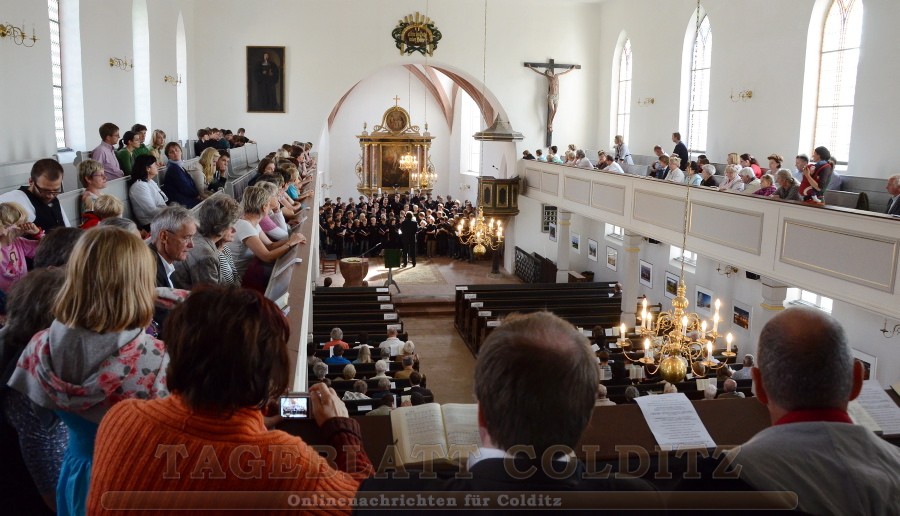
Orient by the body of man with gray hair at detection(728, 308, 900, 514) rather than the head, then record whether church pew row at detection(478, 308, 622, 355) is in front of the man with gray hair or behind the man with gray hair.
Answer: in front

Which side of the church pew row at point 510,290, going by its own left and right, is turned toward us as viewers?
back

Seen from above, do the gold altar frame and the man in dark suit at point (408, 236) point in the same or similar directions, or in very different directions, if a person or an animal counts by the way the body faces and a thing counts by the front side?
very different directions

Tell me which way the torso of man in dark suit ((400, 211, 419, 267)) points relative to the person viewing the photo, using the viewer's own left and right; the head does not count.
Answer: facing away from the viewer

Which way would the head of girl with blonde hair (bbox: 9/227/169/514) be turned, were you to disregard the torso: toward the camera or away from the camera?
away from the camera

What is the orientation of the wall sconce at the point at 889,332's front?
to the viewer's left

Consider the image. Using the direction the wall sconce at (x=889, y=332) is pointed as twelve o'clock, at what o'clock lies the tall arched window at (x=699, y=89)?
The tall arched window is roughly at 2 o'clock from the wall sconce.

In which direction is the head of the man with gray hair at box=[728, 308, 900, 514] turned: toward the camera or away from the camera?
away from the camera

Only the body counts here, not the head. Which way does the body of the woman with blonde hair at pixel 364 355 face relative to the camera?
away from the camera

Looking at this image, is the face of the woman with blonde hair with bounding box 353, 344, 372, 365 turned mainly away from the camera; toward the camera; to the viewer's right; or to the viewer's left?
away from the camera

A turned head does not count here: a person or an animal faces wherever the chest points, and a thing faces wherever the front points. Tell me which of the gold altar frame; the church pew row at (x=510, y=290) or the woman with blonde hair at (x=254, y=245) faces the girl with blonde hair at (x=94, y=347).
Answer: the gold altar frame

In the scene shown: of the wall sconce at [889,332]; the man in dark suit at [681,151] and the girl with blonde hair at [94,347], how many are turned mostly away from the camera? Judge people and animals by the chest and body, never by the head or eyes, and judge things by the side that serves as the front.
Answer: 1

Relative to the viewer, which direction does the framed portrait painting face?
toward the camera

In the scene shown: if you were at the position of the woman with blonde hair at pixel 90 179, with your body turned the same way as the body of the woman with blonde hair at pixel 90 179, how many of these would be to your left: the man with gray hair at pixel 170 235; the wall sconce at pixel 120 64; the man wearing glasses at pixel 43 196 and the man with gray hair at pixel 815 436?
1

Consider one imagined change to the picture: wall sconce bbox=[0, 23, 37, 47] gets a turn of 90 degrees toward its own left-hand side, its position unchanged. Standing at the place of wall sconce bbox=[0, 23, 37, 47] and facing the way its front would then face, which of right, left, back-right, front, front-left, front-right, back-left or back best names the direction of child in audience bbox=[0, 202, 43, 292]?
back

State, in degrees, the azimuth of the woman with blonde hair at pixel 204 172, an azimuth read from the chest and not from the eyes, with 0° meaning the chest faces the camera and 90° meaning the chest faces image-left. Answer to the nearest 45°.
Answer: approximately 270°

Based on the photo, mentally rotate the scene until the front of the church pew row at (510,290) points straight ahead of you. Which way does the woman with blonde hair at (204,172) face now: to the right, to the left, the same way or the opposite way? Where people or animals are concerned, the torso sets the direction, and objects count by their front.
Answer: to the right

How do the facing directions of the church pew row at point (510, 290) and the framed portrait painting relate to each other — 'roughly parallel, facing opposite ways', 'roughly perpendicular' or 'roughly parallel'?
roughly parallel, facing opposite ways

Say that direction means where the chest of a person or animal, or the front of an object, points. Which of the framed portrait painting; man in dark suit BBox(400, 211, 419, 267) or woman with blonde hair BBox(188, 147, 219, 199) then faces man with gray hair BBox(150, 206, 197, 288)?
the framed portrait painting

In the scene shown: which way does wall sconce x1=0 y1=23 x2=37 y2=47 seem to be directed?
to the viewer's right

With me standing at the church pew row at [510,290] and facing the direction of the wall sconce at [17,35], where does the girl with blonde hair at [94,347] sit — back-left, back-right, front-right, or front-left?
front-left

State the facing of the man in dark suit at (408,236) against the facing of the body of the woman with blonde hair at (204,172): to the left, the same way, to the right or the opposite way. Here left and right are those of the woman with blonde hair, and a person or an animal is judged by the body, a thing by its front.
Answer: to the left

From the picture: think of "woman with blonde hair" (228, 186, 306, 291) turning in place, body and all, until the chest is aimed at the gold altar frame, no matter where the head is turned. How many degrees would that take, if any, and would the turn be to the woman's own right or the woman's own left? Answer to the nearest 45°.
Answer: approximately 90° to the woman's own left

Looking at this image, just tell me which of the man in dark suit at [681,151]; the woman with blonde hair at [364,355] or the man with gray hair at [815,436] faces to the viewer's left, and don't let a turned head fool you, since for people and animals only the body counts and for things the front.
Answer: the man in dark suit
